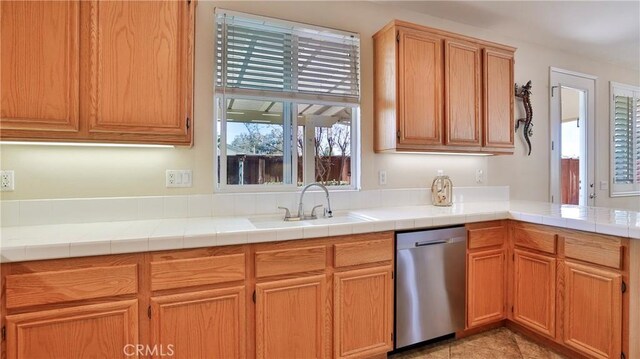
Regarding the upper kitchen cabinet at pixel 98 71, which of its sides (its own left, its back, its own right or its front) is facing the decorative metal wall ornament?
left

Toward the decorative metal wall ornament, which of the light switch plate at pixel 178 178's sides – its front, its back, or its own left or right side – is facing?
left

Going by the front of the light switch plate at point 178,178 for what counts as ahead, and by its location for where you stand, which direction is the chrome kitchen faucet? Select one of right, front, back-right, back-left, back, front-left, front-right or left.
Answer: left

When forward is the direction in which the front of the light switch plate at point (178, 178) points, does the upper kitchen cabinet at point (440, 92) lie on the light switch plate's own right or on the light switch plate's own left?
on the light switch plate's own left

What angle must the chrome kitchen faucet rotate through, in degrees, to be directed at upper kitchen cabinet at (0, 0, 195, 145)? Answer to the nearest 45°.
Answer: approximately 90° to its right

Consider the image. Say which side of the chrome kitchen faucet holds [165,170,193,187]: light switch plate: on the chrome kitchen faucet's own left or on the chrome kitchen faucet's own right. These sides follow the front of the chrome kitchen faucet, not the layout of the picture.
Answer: on the chrome kitchen faucet's own right

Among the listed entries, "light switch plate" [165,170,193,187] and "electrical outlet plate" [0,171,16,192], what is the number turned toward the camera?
2

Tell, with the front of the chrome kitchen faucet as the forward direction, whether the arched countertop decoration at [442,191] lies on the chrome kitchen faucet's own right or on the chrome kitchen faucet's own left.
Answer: on the chrome kitchen faucet's own left

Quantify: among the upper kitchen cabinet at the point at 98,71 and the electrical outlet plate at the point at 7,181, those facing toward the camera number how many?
2

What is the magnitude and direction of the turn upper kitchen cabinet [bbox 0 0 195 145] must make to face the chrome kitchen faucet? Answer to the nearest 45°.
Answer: approximately 90° to its left

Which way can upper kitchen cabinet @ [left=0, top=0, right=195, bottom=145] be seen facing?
toward the camera

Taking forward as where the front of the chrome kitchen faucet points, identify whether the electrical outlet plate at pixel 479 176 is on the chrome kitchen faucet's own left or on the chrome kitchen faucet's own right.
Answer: on the chrome kitchen faucet's own left

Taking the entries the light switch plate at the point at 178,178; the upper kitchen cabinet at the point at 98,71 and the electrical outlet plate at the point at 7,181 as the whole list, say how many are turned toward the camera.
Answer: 3

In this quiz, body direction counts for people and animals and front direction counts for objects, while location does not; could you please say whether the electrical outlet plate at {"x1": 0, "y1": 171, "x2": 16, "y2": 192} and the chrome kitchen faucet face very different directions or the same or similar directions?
same or similar directions

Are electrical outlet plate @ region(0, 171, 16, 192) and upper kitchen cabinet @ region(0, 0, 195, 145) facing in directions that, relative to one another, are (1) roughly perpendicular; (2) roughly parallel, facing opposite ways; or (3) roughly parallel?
roughly parallel

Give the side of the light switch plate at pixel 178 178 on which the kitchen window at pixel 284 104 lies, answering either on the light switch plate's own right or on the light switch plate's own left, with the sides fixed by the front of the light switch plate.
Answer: on the light switch plate's own left

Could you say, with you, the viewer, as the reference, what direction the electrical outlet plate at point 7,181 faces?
facing the viewer

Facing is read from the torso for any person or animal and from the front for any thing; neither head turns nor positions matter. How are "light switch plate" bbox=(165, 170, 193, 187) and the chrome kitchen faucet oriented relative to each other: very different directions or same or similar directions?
same or similar directions
